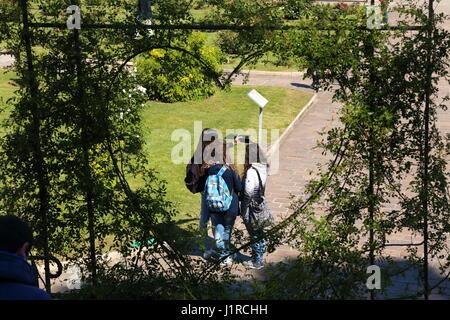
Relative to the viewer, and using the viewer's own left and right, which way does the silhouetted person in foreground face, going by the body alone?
facing away from the viewer and to the right of the viewer
